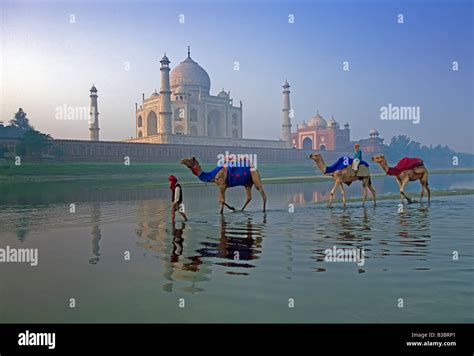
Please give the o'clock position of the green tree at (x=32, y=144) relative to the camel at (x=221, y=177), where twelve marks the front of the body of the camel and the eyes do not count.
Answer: The green tree is roughly at 2 o'clock from the camel.

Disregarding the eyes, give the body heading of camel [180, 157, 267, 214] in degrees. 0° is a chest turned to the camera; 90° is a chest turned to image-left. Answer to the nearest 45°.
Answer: approximately 90°
